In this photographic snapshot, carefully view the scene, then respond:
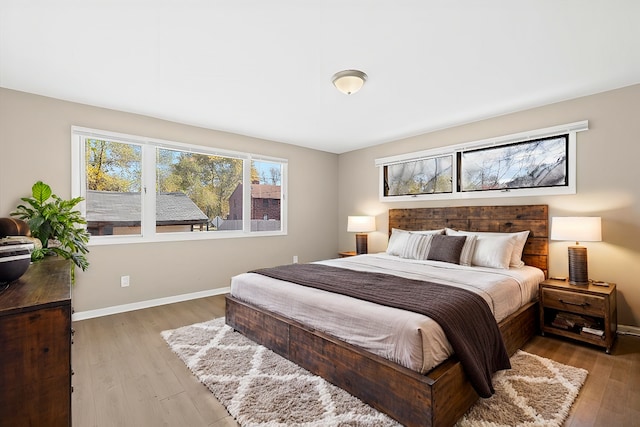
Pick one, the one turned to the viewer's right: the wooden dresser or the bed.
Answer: the wooden dresser

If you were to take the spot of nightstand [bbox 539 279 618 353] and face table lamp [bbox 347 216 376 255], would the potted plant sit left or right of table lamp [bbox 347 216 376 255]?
left

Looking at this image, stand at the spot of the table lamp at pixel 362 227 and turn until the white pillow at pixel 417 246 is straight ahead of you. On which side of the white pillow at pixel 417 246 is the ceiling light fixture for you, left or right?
right

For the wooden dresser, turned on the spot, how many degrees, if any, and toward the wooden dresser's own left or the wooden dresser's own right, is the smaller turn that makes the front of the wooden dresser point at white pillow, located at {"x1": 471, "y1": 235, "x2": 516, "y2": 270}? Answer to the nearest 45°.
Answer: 0° — it already faces it

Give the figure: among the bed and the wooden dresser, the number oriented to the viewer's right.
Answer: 1

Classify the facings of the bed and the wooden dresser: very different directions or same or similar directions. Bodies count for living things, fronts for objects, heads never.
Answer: very different directions

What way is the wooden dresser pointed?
to the viewer's right

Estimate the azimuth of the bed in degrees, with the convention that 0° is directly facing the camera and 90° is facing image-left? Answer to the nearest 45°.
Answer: approximately 45°
